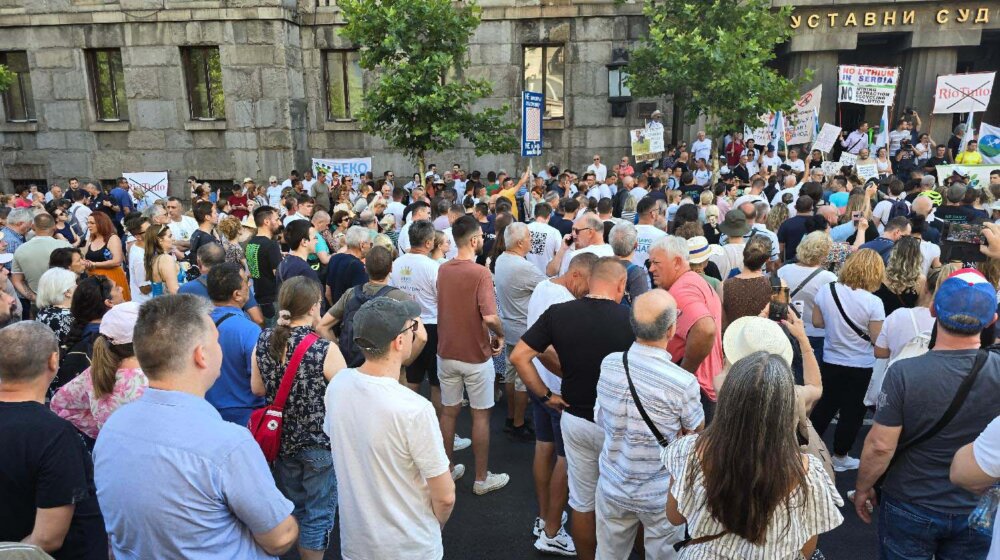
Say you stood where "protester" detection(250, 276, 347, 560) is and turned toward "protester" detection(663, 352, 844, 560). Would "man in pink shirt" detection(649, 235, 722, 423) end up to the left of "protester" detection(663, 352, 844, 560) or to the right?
left

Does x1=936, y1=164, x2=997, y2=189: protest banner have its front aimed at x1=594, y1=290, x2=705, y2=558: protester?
yes

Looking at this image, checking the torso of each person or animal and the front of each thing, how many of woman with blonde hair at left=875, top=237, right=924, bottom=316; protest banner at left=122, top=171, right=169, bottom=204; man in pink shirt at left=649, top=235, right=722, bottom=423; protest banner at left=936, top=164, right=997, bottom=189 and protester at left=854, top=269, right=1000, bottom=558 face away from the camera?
2

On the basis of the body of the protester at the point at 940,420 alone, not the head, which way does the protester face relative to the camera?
away from the camera

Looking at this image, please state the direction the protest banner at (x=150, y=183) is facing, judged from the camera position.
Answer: facing the viewer

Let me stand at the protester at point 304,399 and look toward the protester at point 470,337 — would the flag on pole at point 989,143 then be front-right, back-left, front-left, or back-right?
front-right

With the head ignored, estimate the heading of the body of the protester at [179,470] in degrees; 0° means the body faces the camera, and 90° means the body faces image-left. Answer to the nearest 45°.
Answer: approximately 225°

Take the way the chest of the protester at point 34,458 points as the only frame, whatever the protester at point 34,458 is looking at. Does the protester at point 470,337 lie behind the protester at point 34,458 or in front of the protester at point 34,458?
in front

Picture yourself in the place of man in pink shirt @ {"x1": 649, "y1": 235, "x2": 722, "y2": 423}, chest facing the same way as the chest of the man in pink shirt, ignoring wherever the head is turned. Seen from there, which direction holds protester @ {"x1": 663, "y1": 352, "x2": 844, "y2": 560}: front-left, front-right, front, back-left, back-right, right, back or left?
left

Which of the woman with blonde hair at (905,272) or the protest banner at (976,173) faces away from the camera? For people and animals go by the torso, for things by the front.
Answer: the woman with blonde hair

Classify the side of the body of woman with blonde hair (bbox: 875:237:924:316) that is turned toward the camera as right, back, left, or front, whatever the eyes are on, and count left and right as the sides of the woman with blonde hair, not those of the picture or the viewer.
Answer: back

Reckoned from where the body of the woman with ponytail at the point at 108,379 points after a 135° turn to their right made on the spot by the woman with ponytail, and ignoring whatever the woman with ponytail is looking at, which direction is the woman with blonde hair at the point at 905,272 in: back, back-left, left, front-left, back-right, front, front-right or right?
left

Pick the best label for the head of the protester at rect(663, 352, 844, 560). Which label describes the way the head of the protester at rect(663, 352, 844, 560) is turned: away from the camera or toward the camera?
away from the camera

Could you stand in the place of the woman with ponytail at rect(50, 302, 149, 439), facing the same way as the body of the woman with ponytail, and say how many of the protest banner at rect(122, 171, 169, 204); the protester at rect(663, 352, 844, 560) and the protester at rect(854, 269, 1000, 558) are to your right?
2

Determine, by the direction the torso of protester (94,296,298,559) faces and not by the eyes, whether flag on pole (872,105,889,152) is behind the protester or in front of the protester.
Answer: in front
